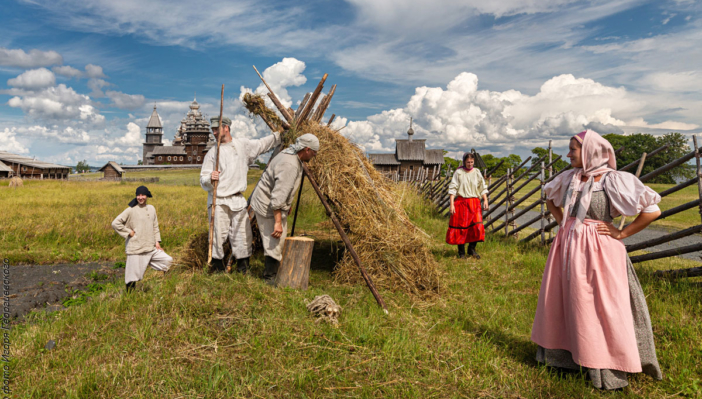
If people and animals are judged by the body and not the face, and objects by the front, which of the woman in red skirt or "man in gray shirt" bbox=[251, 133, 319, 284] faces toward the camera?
the woman in red skirt

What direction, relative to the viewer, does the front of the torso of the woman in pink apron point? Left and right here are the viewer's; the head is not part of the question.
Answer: facing the viewer and to the left of the viewer

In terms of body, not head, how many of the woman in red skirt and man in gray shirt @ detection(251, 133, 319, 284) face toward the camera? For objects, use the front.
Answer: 1

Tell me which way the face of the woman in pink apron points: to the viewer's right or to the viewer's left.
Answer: to the viewer's left

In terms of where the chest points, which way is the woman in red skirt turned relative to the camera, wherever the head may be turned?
toward the camera

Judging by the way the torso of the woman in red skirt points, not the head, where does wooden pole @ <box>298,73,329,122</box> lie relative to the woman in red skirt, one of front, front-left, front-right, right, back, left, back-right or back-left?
front-right

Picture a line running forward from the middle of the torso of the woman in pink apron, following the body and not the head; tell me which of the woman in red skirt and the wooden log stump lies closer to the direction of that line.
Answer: the wooden log stump
